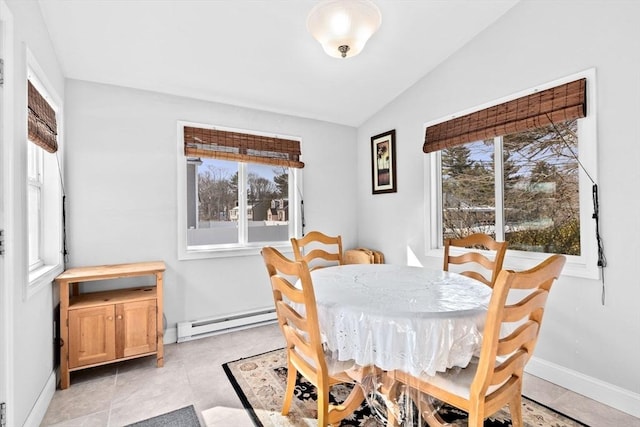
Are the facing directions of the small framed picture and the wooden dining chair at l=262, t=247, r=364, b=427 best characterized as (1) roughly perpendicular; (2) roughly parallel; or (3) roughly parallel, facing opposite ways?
roughly parallel, facing opposite ways

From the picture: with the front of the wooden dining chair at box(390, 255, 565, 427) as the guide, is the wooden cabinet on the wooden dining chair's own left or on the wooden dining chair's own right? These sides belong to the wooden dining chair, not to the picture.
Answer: on the wooden dining chair's own left

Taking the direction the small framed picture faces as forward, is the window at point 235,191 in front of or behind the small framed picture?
in front

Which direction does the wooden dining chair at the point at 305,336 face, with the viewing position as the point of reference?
facing away from the viewer and to the right of the viewer

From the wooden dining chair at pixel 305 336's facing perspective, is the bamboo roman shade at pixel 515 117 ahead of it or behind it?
ahead

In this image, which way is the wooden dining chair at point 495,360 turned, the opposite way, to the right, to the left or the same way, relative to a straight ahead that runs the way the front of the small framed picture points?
to the right

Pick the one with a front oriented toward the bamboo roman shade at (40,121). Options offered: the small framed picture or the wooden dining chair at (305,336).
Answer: the small framed picture

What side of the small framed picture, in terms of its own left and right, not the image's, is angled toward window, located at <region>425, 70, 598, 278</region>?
left

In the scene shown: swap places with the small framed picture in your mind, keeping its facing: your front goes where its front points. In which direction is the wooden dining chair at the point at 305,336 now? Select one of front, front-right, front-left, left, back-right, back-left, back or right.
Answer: front-left

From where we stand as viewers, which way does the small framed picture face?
facing the viewer and to the left of the viewer

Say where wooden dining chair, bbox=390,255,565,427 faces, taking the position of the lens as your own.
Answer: facing away from the viewer and to the left of the viewer

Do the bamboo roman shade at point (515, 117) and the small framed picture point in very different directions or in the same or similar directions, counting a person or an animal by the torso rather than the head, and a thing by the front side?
same or similar directions

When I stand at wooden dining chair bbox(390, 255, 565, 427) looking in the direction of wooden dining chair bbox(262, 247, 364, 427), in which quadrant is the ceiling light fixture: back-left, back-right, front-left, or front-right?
front-right

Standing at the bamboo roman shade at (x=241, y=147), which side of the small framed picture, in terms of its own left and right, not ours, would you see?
front

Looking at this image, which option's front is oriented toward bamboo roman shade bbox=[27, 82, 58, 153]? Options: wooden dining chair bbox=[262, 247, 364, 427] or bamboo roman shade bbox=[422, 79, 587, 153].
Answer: bamboo roman shade bbox=[422, 79, 587, 153]

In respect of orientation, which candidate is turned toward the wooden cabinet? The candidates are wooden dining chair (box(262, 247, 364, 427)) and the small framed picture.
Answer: the small framed picture
